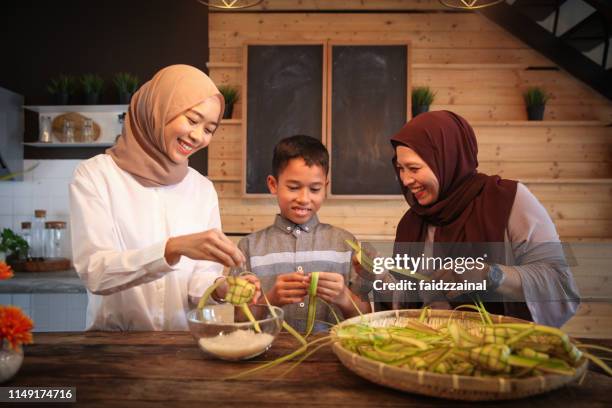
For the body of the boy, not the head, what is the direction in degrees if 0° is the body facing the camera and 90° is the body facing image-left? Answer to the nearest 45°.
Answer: approximately 0°

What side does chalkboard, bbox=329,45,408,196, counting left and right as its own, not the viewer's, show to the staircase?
left

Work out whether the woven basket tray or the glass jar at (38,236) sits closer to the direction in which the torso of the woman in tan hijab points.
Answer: the woven basket tray

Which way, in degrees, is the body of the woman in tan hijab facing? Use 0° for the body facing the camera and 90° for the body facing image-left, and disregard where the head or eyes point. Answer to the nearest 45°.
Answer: approximately 315°

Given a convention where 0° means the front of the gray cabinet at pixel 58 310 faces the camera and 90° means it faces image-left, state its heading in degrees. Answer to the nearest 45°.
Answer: approximately 0°

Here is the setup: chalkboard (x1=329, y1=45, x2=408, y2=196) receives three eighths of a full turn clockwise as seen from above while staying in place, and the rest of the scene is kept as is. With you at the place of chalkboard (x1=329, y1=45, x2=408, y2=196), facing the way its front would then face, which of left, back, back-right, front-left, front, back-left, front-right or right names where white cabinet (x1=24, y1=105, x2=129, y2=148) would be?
front-left

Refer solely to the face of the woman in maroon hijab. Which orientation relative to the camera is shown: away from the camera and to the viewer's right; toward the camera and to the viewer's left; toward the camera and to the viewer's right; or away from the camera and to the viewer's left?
toward the camera and to the viewer's left

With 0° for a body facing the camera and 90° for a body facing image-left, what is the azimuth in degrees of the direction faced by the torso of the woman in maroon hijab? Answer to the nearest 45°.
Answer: approximately 45°

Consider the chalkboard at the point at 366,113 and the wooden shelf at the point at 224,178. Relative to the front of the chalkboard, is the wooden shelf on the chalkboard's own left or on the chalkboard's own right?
on the chalkboard's own right

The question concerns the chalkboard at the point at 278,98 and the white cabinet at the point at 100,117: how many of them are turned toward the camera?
2

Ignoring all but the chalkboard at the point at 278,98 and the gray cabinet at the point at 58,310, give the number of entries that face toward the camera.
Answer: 2
